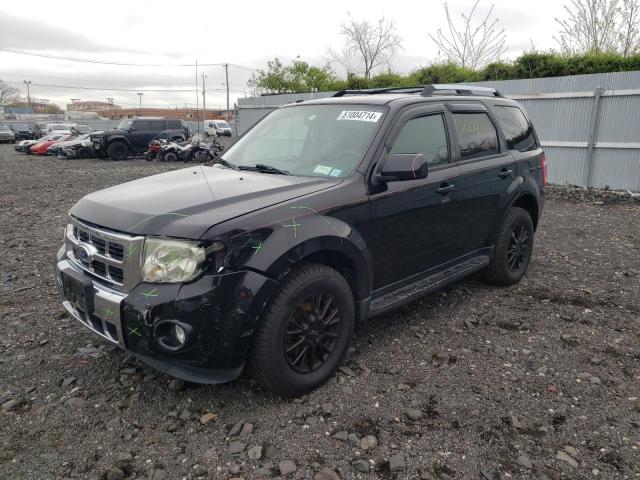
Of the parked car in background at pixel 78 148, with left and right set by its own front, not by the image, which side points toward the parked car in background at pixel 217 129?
back

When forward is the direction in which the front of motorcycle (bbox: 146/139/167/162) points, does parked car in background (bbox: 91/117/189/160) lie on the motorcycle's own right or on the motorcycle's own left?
on the motorcycle's own right

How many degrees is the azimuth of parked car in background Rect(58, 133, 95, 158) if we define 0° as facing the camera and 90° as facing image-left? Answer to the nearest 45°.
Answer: approximately 45°

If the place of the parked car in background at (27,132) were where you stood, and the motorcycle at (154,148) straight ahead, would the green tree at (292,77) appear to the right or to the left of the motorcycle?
left

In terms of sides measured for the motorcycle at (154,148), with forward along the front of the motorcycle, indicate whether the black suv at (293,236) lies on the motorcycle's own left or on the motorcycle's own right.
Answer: on the motorcycle's own left

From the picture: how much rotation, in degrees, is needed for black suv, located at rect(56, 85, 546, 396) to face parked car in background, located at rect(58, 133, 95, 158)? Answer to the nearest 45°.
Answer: approximately 90° to its right

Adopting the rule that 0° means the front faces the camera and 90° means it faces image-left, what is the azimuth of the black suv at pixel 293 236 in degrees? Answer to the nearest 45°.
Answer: approximately 45°
